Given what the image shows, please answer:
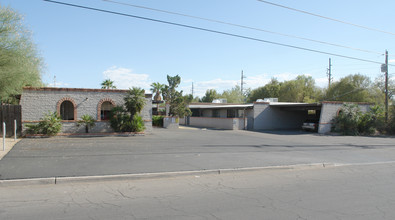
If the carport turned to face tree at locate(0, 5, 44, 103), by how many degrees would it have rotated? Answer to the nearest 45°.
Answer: approximately 45° to its right

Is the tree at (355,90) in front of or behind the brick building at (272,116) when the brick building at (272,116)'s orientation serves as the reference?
behind

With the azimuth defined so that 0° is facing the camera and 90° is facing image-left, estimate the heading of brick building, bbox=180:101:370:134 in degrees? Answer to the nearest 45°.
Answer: approximately 45°

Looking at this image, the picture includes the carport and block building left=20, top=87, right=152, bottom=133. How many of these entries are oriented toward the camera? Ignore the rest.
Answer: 2

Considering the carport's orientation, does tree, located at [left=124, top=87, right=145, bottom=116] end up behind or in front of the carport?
in front

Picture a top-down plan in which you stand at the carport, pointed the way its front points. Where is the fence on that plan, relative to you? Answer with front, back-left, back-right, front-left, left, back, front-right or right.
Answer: front-right
